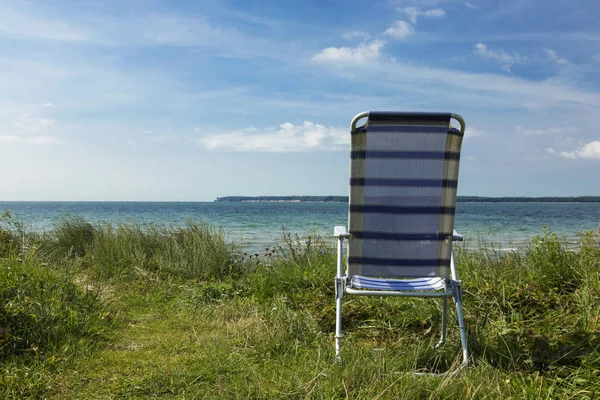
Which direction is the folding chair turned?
away from the camera
